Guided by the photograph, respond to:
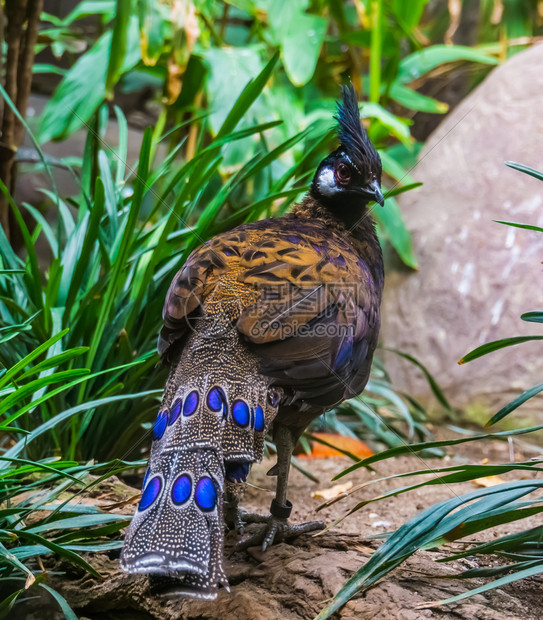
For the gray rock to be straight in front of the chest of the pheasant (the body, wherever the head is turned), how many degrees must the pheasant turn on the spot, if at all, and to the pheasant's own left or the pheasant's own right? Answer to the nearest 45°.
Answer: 0° — it already faces it

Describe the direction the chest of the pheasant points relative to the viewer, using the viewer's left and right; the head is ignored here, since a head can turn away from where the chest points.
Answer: facing away from the viewer and to the right of the viewer
